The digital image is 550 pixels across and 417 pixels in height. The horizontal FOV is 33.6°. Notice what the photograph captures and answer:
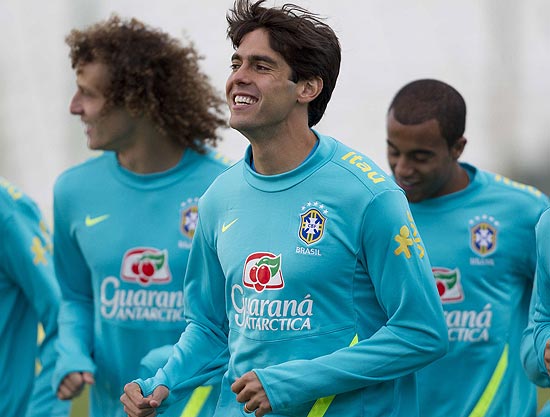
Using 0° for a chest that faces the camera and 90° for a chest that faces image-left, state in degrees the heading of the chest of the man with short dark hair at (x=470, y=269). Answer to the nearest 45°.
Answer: approximately 45°

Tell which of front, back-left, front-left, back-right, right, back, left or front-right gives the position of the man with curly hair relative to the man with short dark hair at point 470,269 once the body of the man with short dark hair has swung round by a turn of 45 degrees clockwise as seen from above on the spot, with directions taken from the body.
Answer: front

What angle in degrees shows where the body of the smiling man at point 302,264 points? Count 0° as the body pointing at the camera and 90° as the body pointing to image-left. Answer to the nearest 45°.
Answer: approximately 45°

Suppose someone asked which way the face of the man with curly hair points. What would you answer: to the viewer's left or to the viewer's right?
to the viewer's left

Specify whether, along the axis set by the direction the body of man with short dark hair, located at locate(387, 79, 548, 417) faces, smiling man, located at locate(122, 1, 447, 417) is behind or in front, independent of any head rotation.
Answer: in front

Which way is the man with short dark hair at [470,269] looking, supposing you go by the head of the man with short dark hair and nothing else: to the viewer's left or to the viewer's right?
to the viewer's left

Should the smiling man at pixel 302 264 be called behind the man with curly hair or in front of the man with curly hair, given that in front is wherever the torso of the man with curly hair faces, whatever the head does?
in front
